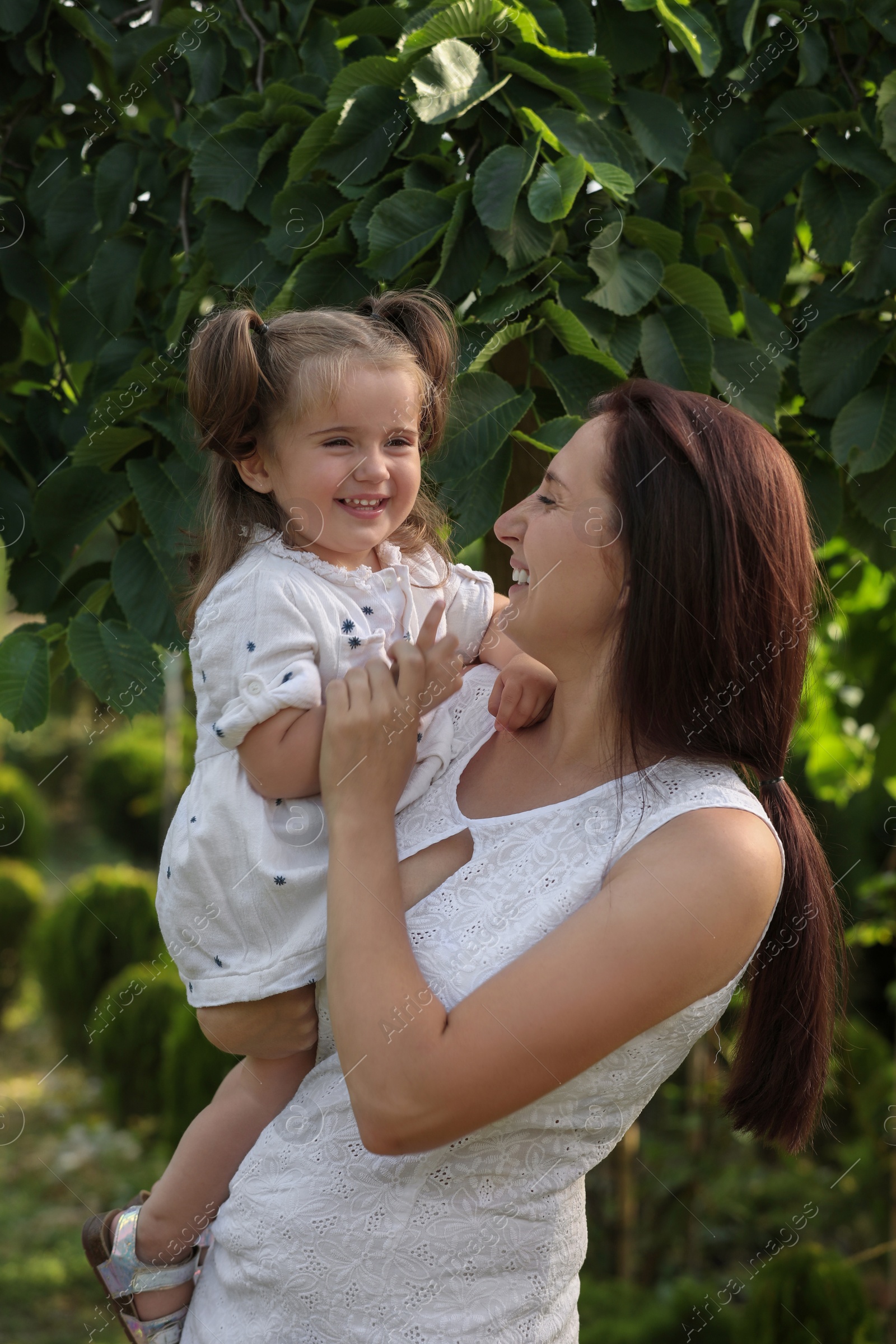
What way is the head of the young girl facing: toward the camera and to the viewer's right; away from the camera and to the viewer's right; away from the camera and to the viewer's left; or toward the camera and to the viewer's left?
toward the camera and to the viewer's right

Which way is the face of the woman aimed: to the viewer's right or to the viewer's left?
to the viewer's left

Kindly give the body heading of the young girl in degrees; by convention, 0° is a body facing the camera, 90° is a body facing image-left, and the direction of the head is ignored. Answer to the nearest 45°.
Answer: approximately 315°
